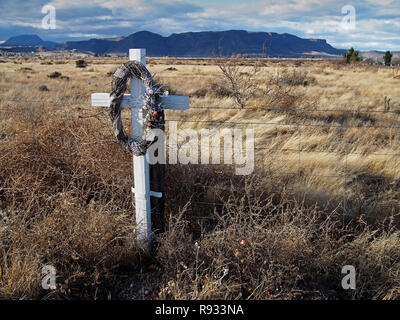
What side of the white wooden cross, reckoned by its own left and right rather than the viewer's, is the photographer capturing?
front

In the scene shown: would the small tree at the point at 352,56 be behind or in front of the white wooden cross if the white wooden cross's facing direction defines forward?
behind
